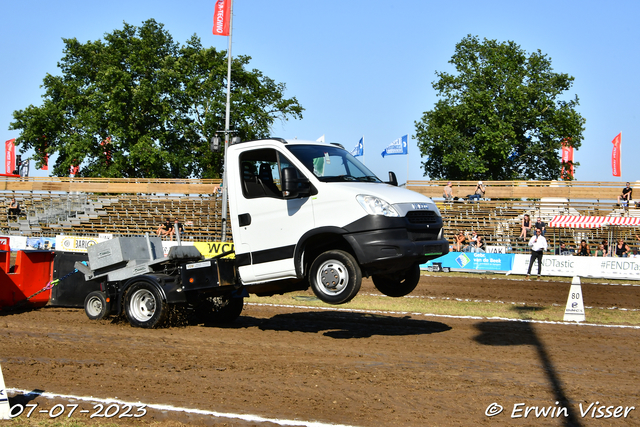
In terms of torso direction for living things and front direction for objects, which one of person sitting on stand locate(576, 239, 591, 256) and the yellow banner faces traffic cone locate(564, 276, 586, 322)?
the person sitting on stand

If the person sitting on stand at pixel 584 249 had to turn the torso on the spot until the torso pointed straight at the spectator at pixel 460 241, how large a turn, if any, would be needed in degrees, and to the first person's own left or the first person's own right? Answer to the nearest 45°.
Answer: approximately 90° to the first person's own right

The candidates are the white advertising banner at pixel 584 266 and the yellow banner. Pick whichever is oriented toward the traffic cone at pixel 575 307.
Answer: the white advertising banner

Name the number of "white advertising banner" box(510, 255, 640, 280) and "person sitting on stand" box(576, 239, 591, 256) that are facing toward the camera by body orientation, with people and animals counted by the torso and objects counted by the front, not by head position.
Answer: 2

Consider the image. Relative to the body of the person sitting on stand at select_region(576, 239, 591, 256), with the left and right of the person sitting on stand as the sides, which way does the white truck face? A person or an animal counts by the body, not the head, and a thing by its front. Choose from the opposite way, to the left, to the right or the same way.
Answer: to the left

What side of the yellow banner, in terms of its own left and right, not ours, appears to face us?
front

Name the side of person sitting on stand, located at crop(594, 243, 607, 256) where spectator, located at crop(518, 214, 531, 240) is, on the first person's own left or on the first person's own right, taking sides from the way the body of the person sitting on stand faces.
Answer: on the first person's own right

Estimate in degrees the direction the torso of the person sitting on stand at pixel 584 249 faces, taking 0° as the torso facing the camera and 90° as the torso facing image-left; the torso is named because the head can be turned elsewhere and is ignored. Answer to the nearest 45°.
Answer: approximately 0°

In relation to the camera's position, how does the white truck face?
facing the viewer and to the right of the viewer

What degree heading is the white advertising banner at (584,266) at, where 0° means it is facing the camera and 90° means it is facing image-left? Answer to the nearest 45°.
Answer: approximately 0°

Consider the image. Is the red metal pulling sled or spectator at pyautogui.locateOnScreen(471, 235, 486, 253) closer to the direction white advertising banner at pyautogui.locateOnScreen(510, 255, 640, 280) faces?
the red metal pulling sled

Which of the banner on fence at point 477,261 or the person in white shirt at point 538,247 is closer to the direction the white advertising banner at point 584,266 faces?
the person in white shirt

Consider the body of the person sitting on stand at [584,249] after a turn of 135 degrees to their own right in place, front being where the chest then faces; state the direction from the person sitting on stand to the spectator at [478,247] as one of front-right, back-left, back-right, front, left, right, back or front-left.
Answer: front-left

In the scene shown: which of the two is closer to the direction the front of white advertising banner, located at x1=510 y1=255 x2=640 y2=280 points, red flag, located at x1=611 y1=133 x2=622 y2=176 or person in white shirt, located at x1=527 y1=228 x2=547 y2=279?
the person in white shirt
